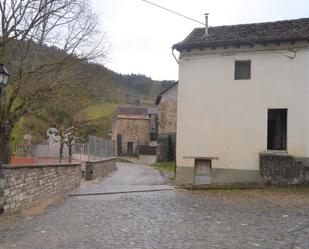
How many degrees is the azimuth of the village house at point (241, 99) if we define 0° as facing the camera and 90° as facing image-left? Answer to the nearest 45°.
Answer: approximately 0°

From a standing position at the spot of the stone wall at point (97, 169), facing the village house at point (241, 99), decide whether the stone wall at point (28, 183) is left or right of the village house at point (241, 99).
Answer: right

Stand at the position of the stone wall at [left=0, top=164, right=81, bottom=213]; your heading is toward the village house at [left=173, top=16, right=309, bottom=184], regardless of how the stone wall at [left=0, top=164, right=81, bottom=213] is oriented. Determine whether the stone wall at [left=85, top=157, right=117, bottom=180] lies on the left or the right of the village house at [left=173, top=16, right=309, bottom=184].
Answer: left

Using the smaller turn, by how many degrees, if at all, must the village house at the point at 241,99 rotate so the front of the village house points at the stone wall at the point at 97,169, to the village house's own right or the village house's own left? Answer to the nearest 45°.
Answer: approximately 135° to the village house's own right
